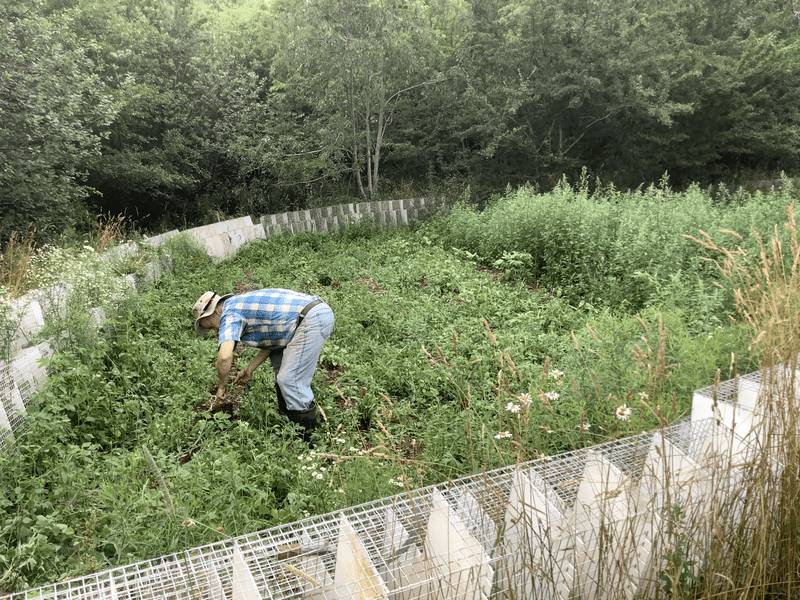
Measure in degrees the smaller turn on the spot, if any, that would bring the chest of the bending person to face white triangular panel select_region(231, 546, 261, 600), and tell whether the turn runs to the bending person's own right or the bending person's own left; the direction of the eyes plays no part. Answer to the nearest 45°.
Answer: approximately 90° to the bending person's own left

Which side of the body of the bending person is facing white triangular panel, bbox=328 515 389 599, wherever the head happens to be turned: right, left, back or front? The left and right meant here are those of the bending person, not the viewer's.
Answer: left

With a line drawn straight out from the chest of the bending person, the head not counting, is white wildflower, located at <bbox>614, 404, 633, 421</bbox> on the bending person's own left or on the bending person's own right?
on the bending person's own left

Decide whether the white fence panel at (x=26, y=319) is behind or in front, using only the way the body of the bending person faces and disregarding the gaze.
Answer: in front

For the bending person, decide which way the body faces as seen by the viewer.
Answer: to the viewer's left
